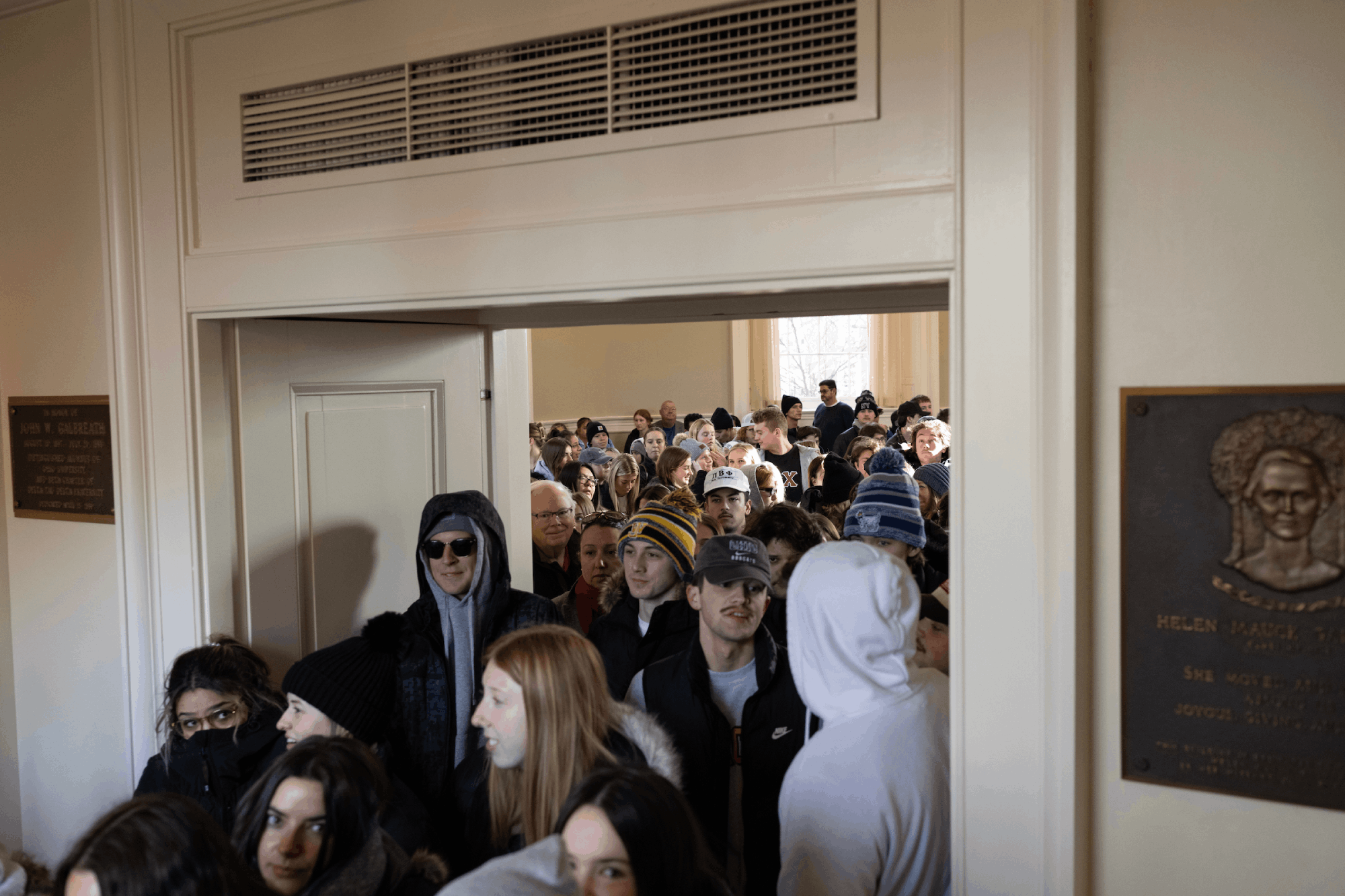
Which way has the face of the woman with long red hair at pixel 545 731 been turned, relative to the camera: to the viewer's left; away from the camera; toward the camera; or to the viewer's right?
to the viewer's left

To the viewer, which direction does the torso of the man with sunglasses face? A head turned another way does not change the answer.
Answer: toward the camera

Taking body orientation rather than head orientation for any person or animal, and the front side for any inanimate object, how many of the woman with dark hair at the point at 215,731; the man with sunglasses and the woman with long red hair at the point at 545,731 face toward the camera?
2

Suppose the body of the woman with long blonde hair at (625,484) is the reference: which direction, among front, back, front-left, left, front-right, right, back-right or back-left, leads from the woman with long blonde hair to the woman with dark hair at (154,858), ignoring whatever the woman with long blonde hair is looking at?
front-right

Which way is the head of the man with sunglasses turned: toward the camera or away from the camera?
toward the camera

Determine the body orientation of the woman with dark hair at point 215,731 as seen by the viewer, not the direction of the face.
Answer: toward the camera

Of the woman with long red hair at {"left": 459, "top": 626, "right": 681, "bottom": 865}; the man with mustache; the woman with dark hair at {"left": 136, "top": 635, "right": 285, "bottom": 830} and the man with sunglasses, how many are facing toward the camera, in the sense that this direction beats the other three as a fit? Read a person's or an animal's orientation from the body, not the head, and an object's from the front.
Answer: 3

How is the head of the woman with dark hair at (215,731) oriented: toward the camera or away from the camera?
toward the camera

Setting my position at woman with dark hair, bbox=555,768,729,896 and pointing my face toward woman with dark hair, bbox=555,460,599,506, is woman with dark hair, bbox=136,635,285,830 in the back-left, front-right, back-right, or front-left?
front-left

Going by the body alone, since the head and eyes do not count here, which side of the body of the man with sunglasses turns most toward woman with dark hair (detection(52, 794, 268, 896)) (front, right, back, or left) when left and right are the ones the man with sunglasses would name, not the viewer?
front

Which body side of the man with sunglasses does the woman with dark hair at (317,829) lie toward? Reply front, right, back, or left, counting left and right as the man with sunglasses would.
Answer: front

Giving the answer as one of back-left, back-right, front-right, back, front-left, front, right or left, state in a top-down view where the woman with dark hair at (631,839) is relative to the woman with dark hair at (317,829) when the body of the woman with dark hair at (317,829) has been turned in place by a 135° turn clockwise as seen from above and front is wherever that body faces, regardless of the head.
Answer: back-right

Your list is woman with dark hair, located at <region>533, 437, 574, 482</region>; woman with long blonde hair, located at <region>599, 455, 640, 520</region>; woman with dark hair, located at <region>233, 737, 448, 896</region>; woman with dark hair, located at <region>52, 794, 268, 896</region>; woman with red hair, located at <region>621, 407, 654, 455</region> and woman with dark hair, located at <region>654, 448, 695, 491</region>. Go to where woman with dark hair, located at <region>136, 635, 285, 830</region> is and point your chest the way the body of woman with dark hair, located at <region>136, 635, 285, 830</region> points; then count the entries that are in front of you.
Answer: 2

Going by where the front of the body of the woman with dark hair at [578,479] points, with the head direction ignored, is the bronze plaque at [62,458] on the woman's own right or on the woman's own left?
on the woman's own right

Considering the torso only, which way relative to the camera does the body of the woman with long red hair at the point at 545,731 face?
to the viewer's left

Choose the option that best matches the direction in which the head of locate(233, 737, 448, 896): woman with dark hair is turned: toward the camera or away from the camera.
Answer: toward the camera
